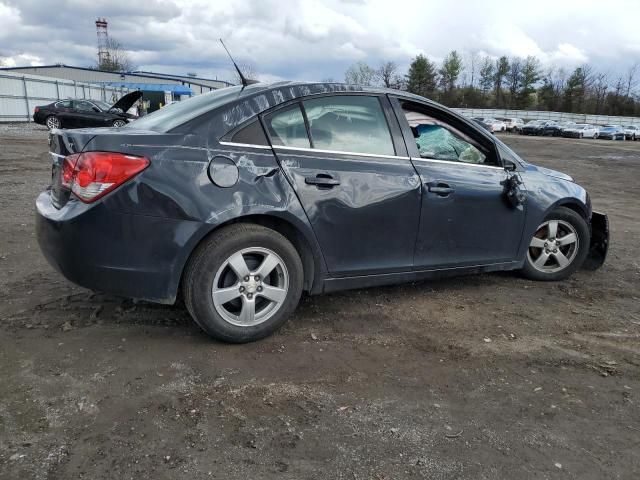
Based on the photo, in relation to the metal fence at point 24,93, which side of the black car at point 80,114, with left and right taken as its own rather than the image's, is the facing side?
left

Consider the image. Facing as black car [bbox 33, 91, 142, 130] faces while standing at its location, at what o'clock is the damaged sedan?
The damaged sedan is roughly at 3 o'clock from the black car.

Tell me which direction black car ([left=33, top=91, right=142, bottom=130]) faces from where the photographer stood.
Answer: facing to the right of the viewer
